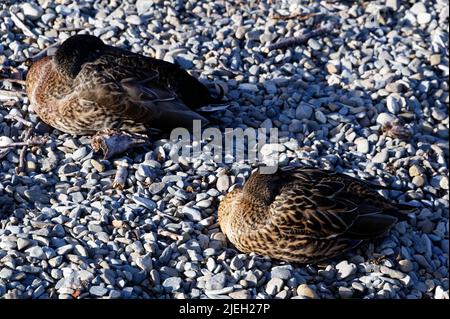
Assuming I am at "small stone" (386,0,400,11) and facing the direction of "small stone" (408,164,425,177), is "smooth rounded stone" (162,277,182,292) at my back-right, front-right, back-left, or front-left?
front-right

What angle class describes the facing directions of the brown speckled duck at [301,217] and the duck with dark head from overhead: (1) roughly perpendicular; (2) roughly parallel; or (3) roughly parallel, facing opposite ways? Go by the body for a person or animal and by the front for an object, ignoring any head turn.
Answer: roughly parallel

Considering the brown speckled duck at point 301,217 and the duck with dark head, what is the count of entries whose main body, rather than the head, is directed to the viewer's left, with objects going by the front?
2

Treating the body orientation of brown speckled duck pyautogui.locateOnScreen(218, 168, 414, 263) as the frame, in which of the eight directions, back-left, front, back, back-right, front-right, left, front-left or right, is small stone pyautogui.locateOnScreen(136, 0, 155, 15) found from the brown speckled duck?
front-right

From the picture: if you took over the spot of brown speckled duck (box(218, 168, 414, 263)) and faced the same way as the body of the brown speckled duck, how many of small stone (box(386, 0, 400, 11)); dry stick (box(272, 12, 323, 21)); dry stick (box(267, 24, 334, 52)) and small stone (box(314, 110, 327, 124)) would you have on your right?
4

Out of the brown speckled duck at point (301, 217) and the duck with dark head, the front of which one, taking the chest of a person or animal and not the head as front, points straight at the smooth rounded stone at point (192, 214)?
the brown speckled duck

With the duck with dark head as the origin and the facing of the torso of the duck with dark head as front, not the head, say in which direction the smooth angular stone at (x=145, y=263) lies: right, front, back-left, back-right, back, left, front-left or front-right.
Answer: left

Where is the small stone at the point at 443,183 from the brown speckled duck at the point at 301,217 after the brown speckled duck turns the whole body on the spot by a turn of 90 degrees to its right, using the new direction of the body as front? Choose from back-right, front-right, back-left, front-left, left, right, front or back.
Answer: front-right

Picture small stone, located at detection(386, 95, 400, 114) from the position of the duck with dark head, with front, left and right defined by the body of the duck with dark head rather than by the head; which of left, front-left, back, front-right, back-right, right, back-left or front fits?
back

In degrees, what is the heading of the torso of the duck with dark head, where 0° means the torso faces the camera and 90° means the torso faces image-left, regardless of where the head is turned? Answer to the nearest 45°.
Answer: approximately 90°

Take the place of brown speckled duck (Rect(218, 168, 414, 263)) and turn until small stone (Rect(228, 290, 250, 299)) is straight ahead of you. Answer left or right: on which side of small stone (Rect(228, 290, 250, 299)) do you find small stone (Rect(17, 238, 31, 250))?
right

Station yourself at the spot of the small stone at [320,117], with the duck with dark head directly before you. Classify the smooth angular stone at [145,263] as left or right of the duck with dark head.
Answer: left

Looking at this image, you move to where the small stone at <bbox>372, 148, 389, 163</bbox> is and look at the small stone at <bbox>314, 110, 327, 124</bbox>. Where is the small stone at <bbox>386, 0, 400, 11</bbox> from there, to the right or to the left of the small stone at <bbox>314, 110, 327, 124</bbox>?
right

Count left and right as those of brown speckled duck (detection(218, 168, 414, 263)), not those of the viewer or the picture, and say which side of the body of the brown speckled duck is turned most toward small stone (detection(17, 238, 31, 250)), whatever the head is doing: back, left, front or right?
front

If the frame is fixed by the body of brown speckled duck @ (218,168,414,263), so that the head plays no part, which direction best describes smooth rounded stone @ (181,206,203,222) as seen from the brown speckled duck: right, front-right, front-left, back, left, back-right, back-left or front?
front

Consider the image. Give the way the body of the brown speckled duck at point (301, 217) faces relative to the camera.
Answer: to the viewer's left

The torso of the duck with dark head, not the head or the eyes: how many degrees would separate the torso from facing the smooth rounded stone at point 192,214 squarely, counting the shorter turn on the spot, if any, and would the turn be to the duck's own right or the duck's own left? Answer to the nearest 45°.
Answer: approximately 135° to the duck's own left

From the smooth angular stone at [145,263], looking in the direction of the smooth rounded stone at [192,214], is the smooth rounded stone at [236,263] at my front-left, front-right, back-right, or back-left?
front-right

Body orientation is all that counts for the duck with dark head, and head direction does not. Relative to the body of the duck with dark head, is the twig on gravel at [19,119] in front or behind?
in front

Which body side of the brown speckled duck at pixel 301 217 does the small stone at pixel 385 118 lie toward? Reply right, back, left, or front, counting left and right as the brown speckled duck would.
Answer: right

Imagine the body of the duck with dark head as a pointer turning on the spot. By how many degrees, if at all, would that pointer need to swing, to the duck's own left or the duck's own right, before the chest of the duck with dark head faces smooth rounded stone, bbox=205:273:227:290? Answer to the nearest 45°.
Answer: approximately 90° to the duck's own left
